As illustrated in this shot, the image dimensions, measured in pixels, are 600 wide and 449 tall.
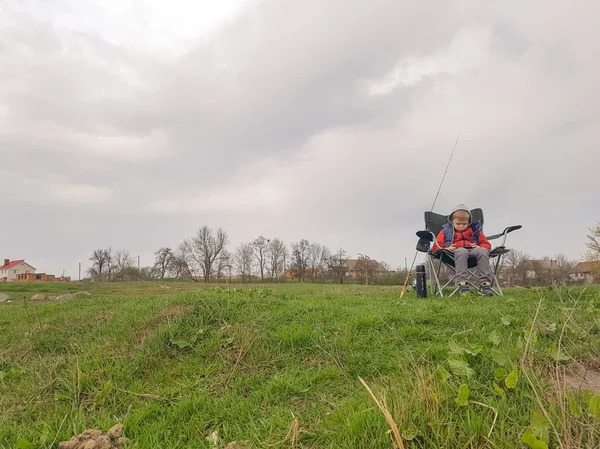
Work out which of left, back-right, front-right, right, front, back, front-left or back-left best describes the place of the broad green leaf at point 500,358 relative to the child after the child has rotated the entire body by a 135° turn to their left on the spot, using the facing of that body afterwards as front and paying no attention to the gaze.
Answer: back-right

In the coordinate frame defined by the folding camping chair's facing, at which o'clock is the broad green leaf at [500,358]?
The broad green leaf is roughly at 12 o'clock from the folding camping chair.

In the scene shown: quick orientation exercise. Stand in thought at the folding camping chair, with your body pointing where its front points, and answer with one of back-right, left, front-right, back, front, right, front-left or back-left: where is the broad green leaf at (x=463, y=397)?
front

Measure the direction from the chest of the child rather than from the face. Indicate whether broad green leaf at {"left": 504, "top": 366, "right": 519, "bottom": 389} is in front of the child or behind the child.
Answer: in front

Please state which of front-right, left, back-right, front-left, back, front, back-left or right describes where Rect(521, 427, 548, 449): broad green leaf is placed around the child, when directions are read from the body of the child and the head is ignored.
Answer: front

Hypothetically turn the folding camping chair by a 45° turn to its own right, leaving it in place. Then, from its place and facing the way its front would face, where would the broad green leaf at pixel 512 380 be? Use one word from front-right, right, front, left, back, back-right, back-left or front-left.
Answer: front-left

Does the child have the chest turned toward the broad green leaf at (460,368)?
yes

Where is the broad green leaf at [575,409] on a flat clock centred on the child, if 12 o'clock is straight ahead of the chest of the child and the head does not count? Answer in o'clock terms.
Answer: The broad green leaf is roughly at 12 o'clock from the child.

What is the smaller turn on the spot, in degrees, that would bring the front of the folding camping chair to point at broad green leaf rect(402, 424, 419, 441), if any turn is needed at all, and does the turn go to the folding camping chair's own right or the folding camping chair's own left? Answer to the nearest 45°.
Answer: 0° — it already faces it

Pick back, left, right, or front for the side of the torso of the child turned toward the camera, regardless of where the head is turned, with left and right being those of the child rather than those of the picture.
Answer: front

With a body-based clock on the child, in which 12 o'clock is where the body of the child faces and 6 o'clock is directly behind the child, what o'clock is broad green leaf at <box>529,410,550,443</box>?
The broad green leaf is roughly at 12 o'clock from the child.

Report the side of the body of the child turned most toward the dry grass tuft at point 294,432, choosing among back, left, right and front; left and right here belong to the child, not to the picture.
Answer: front

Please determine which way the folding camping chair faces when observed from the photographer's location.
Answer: facing the viewer

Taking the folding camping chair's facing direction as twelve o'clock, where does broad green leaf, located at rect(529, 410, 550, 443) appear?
The broad green leaf is roughly at 12 o'clock from the folding camping chair.

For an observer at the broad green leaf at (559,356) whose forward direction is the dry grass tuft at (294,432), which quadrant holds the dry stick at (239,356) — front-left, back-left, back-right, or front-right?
front-right
